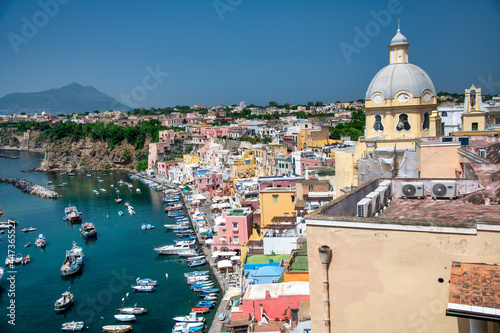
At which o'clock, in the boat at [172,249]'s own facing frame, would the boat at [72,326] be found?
the boat at [72,326] is roughly at 10 o'clock from the boat at [172,249].

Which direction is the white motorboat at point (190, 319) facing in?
to the viewer's left

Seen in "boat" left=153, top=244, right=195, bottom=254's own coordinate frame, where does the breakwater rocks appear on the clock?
The breakwater rocks is roughly at 2 o'clock from the boat.

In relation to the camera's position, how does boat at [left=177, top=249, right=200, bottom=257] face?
facing to the left of the viewer

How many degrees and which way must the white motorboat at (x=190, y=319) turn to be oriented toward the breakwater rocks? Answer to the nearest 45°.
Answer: approximately 45° to its right

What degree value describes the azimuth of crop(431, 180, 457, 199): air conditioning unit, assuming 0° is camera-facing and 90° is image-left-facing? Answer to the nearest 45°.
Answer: approximately 0°

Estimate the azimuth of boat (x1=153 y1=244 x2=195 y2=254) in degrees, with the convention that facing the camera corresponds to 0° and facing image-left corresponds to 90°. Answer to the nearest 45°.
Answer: approximately 90°

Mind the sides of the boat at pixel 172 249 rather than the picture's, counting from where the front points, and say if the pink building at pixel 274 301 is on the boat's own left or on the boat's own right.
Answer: on the boat's own left
